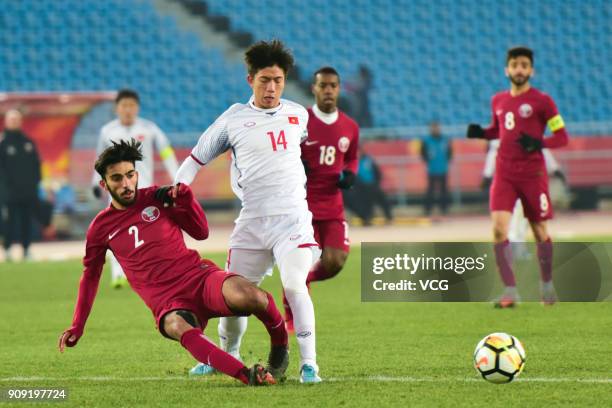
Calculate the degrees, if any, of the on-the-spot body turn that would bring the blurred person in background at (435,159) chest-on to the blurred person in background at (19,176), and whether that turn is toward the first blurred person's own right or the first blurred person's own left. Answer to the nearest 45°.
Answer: approximately 45° to the first blurred person's own right

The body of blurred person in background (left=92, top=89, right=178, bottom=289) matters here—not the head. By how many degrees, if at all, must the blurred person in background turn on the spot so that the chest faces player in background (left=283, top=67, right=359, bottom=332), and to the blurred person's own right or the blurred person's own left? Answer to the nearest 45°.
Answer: approximately 45° to the blurred person's own left

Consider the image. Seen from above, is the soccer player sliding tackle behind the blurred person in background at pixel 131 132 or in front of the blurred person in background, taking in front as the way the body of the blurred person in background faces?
in front

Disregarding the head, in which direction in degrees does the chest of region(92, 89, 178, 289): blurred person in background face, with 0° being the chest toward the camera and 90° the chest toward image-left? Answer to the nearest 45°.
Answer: approximately 0°

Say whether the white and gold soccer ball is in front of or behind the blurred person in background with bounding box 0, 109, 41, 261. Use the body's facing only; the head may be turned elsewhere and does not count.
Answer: in front

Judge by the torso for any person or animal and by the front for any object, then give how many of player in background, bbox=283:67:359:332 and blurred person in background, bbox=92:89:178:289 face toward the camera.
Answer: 2

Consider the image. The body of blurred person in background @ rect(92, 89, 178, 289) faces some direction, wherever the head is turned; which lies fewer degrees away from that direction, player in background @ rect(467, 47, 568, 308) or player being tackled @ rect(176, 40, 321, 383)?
the player being tackled

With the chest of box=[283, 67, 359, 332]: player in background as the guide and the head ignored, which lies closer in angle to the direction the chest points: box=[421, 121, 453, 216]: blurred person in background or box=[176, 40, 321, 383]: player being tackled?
the player being tackled

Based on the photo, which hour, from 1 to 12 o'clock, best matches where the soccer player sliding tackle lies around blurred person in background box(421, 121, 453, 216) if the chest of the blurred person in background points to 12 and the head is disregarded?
The soccer player sliding tackle is roughly at 12 o'clock from the blurred person in background.

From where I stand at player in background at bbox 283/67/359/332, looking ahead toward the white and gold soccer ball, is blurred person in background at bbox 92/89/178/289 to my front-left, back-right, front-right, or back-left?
back-right
